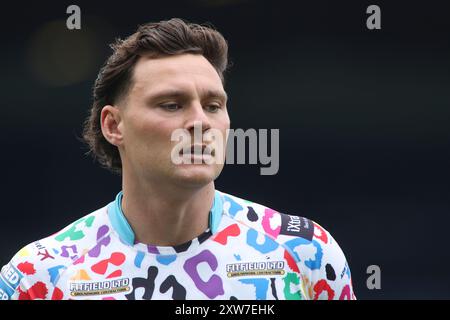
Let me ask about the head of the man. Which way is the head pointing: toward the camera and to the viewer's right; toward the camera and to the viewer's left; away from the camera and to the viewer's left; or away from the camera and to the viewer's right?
toward the camera and to the viewer's right

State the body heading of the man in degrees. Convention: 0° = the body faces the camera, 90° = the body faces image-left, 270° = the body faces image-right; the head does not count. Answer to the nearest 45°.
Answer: approximately 0°
